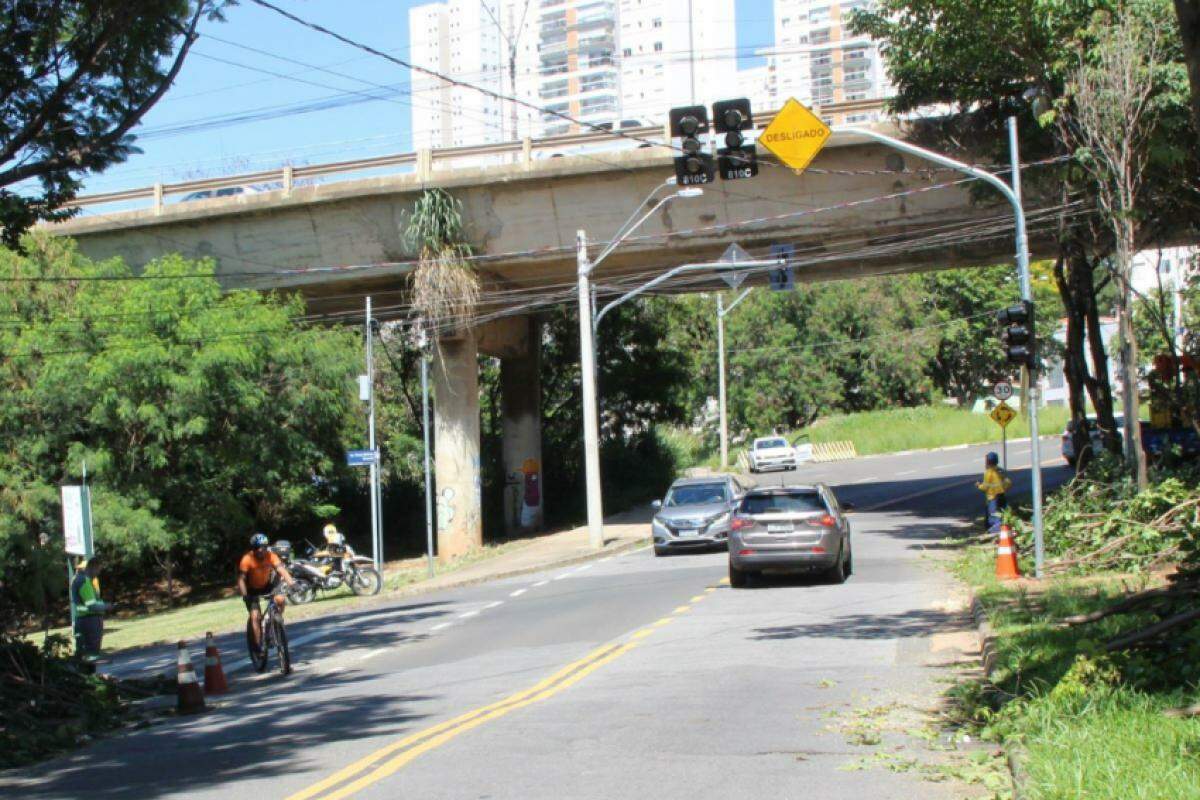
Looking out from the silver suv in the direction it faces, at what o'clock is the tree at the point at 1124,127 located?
The tree is roughly at 9 o'clock from the silver suv.

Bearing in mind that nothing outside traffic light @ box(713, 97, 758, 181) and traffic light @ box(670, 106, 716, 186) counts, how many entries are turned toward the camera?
2

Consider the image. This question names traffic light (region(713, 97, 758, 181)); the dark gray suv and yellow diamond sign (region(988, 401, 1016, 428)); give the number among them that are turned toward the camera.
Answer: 2

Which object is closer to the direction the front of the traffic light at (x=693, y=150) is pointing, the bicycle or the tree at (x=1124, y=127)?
the bicycle

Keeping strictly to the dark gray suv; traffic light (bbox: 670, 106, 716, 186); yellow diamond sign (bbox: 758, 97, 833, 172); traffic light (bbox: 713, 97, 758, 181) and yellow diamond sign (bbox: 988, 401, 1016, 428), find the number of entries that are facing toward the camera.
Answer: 4

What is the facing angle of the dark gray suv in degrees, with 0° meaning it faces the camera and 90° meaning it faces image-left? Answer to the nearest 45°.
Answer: approximately 180°

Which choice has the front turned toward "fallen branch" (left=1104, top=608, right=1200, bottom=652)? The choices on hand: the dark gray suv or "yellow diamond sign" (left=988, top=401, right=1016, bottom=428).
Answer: the yellow diamond sign

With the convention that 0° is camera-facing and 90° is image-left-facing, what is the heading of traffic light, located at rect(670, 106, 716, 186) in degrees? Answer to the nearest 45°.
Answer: approximately 0°

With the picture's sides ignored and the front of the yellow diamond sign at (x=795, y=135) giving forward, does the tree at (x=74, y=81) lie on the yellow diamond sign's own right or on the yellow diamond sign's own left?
on the yellow diamond sign's own right

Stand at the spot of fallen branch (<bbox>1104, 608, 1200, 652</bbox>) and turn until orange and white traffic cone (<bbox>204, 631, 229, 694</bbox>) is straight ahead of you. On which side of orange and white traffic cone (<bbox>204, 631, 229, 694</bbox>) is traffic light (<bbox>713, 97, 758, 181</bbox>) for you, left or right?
right
